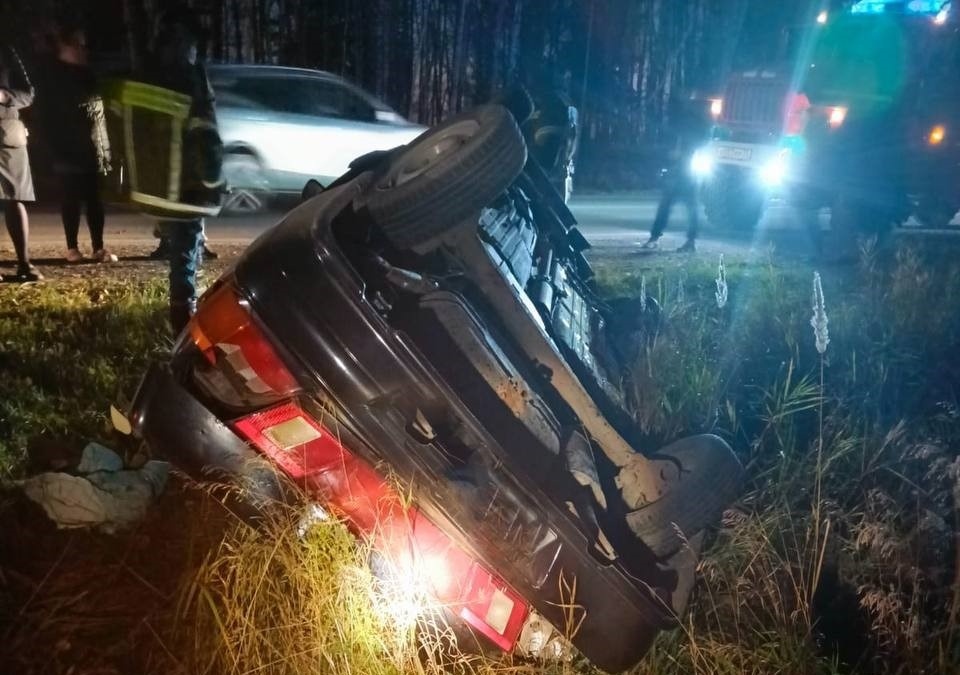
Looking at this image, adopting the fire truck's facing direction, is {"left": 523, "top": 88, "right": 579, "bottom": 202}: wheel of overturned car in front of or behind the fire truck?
in front

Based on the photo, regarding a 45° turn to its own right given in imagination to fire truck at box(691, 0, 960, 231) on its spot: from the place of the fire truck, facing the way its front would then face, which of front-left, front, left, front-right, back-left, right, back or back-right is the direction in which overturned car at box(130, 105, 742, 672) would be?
left

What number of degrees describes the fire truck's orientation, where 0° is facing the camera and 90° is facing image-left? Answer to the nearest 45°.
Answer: approximately 45°

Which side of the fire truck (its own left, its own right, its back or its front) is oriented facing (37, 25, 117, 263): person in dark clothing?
front

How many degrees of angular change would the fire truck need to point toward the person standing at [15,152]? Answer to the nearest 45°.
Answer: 0° — it already faces them

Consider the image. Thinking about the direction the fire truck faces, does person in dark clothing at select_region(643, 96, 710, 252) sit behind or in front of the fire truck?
in front
